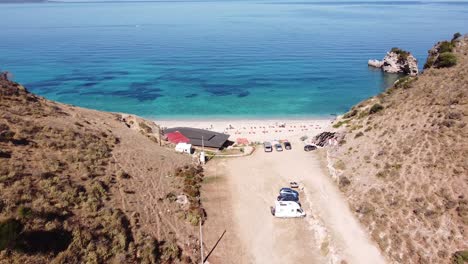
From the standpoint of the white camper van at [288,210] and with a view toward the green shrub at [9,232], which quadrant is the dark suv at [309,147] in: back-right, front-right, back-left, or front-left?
back-right

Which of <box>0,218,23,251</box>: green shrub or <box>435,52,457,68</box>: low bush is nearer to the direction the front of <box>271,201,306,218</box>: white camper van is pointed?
the low bush

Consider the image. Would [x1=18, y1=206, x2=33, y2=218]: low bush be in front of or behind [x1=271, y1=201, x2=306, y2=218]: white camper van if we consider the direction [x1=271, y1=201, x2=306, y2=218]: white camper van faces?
behind

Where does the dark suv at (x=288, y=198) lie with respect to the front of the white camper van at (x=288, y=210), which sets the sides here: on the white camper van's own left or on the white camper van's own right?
on the white camper van's own left

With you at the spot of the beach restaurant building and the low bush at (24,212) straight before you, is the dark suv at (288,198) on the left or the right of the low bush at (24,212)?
left

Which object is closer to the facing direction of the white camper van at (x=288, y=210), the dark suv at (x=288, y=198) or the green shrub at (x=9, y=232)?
the dark suv

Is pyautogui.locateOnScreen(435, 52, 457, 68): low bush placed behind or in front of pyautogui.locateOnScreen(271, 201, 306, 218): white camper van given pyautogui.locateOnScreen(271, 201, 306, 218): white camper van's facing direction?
in front
